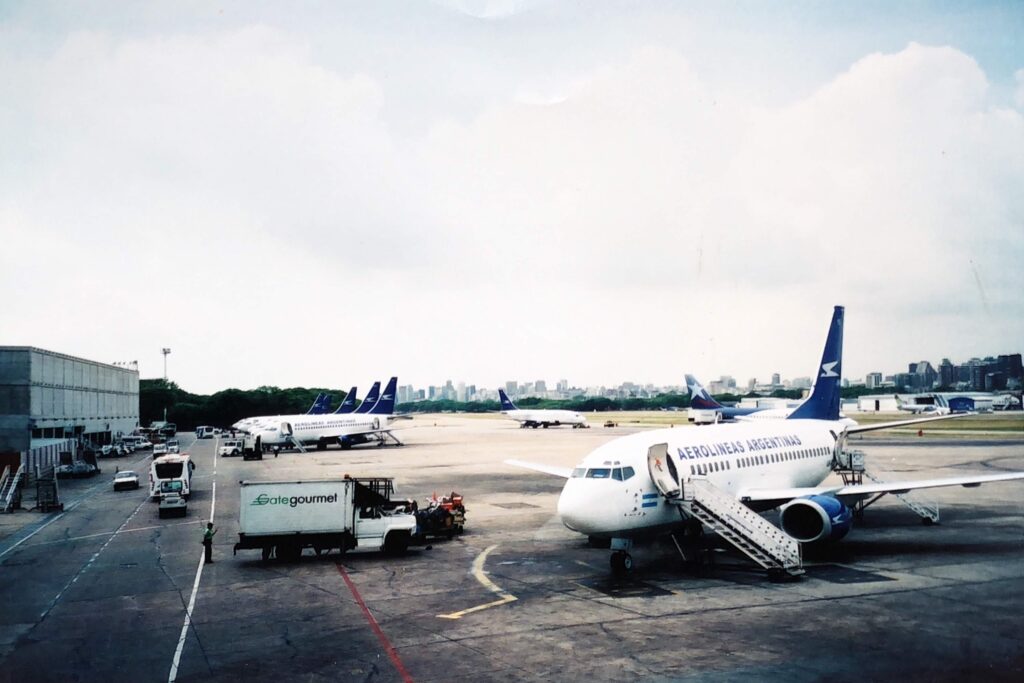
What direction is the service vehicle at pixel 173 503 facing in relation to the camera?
toward the camera

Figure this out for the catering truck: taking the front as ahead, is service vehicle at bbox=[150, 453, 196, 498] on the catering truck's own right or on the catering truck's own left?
on the catering truck's own left

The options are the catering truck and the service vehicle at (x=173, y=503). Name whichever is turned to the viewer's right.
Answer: the catering truck

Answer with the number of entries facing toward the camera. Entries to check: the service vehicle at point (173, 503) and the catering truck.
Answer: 1

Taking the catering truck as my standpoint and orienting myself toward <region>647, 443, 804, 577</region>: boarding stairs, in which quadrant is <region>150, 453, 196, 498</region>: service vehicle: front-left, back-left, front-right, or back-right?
back-left

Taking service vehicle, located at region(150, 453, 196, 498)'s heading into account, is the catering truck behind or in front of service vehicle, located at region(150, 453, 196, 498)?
in front

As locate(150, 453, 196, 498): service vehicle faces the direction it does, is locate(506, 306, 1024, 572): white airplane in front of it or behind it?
in front

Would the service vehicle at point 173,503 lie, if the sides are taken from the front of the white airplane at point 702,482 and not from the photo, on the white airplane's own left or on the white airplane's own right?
on the white airplane's own right

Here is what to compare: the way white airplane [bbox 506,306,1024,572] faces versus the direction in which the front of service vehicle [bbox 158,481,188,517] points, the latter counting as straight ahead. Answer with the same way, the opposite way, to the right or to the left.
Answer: to the right

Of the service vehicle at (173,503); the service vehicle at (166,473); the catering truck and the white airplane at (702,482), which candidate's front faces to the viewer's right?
the catering truck

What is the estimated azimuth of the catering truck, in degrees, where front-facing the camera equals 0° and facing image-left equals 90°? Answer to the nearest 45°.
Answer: approximately 270°

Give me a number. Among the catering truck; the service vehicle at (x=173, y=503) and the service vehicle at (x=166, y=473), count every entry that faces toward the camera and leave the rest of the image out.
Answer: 2

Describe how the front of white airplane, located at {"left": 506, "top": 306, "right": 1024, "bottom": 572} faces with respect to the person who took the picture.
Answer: facing the viewer and to the left of the viewer

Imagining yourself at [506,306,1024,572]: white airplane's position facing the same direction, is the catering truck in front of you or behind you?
in front

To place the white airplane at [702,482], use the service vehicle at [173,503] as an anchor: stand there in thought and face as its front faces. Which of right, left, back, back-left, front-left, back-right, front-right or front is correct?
front-left

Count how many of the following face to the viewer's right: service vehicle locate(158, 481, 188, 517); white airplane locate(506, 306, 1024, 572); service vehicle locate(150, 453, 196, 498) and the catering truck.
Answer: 1

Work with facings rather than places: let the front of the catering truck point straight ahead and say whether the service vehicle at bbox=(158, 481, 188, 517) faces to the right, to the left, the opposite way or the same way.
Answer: to the right

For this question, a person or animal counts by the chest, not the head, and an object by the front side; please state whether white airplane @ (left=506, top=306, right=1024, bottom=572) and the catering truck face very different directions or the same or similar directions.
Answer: very different directions
